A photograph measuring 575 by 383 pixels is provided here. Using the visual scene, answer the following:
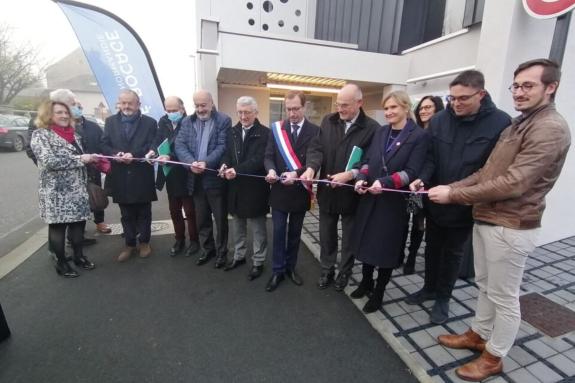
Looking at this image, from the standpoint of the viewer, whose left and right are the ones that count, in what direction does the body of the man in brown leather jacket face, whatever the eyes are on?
facing to the left of the viewer

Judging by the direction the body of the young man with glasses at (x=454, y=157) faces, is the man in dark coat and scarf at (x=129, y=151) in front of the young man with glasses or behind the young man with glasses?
in front

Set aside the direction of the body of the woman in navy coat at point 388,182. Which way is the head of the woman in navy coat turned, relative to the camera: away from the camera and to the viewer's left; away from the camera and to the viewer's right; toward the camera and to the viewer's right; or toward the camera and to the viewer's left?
toward the camera and to the viewer's left

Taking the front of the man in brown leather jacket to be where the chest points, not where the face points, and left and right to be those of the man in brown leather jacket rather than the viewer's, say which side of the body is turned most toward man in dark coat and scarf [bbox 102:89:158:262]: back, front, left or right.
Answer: front

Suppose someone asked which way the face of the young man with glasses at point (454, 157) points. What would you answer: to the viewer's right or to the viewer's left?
to the viewer's left

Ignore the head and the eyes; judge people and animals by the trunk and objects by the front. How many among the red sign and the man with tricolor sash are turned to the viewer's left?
0

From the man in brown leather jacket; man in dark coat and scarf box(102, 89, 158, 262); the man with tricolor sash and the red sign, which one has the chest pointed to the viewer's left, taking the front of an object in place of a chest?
the man in brown leather jacket

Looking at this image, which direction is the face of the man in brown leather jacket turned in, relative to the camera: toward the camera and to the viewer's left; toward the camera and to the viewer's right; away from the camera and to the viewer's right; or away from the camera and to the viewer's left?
toward the camera and to the viewer's left

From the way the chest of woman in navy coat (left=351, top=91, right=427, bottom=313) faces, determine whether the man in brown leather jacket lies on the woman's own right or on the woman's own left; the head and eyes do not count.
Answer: on the woman's own left

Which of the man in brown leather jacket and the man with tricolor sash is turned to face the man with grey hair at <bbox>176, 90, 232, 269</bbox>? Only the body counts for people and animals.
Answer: the man in brown leather jacket

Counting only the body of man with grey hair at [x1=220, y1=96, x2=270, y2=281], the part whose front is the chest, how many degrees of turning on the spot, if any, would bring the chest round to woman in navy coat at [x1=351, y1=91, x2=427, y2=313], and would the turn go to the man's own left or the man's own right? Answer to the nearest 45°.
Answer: approximately 90° to the man's own left

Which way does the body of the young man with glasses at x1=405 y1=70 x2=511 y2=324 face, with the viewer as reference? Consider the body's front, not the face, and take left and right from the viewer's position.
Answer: facing the viewer and to the left of the viewer

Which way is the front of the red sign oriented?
toward the camera

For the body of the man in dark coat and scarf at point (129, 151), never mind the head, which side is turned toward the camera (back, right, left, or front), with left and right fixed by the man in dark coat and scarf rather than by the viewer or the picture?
front
